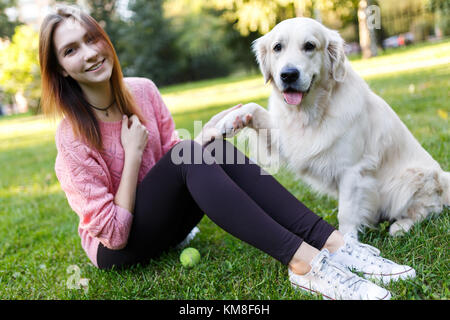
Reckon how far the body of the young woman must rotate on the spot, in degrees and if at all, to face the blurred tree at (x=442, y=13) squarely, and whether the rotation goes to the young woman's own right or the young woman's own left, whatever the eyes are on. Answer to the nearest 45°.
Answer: approximately 90° to the young woman's own left

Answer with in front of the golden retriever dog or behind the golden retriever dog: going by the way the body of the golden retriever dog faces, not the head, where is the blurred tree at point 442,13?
behind

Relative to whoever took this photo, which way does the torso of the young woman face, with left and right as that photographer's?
facing the viewer and to the right of the viewer

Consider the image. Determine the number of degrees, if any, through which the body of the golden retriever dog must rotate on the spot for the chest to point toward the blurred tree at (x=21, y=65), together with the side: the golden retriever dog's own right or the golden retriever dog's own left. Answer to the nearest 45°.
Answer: approximately 90° to the golden retriever dog's own right

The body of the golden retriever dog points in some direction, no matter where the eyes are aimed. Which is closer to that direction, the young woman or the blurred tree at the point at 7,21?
the young woman

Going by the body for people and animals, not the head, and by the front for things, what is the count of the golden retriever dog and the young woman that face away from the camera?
0

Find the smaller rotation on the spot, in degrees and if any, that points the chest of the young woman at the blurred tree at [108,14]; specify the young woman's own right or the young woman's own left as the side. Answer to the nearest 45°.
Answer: approximately 135° to the young woman's own left

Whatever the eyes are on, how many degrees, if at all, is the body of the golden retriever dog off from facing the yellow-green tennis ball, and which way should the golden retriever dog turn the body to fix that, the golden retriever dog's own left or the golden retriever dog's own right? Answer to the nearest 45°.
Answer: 0° — it already faces it

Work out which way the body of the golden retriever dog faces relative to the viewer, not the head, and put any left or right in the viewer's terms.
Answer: facing the viewer and to the left of the viewer

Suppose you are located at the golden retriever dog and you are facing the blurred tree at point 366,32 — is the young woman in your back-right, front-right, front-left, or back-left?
back-left

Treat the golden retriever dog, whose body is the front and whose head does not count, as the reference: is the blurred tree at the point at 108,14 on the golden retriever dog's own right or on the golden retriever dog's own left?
on the golden retriever dog's own right

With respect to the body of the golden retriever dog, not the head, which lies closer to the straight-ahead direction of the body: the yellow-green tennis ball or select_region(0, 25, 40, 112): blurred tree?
the yellow-green tennis ball

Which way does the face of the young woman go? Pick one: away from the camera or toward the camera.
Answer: toward the camera
